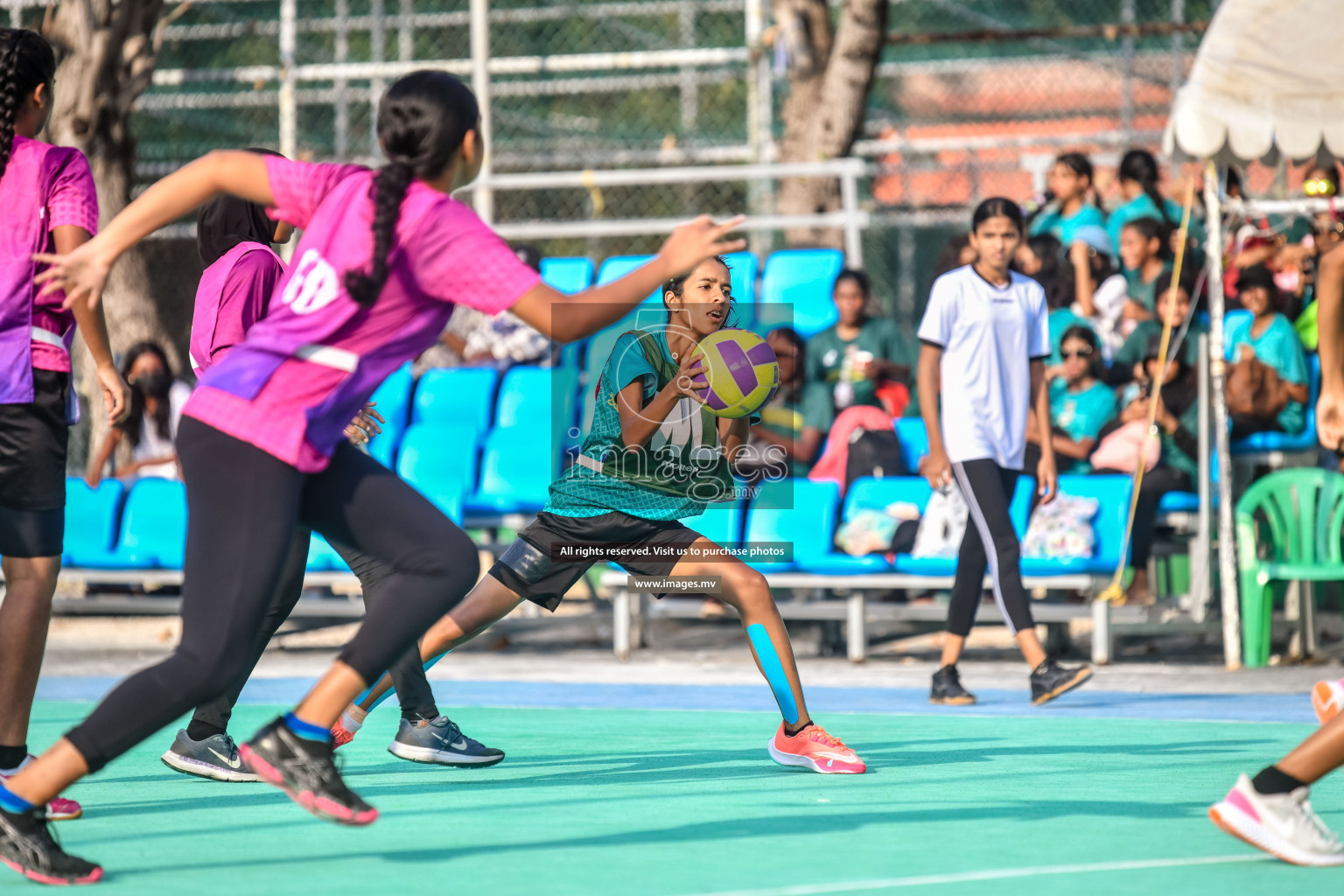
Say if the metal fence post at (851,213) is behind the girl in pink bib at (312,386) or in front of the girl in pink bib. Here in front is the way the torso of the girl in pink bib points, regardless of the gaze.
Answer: in front

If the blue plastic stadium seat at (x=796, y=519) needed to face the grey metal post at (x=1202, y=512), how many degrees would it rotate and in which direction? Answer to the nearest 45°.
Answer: approximately 135° to its left

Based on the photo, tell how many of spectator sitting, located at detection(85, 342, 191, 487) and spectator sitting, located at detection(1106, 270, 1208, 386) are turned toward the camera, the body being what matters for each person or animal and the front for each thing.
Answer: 2

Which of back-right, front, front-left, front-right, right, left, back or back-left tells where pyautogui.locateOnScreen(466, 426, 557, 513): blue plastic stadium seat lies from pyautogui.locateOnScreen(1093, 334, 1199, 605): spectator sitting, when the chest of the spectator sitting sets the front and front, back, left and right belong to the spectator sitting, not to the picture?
front-right

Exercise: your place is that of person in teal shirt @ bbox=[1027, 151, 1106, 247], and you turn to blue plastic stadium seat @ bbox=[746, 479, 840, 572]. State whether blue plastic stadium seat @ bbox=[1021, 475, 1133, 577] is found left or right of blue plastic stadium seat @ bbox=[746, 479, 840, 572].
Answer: left

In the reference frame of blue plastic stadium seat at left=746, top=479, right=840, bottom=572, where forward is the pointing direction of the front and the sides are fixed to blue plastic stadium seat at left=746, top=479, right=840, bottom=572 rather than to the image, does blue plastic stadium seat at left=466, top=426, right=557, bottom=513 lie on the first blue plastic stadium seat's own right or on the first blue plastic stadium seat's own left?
on the first blue plastic stadium seat's own right

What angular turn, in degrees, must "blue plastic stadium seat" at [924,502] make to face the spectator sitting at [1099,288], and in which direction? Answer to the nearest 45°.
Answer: approximately 135° to its left

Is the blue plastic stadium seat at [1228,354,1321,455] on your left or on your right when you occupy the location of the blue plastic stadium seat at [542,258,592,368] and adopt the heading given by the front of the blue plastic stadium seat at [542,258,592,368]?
on your left

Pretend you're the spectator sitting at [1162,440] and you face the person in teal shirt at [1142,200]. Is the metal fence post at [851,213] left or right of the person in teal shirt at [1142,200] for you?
left

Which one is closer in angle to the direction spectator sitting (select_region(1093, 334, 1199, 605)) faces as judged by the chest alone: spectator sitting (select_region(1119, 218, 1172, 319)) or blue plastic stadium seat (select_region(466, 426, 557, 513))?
the blue plastic stadium seat

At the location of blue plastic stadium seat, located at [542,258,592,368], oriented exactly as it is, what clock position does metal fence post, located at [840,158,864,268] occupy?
The metal fence post is roughly at 9 o'clock from the blue plastic stadium seat.
